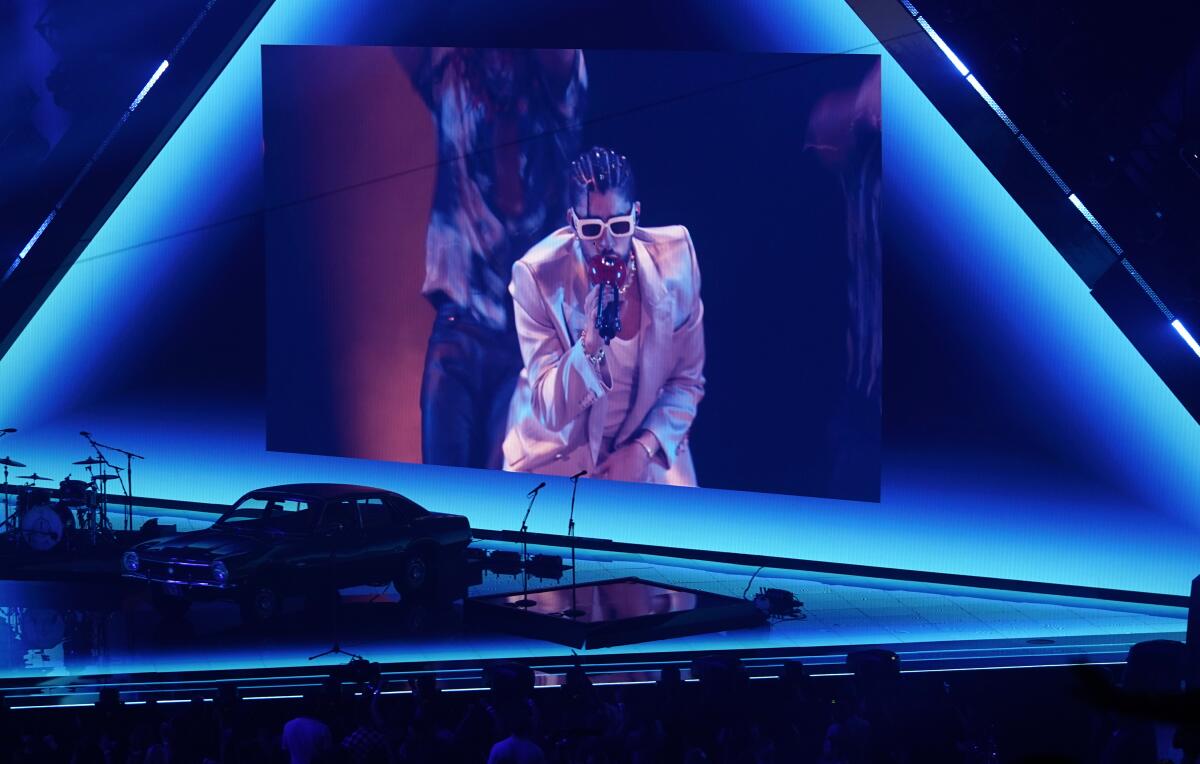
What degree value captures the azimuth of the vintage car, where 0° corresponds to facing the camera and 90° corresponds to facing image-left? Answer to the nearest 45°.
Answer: approximately 45°

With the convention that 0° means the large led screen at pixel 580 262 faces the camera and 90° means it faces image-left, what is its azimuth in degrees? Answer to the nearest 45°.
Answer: approximately 0°

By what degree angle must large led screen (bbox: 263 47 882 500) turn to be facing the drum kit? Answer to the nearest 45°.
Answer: approximately 90° to its right

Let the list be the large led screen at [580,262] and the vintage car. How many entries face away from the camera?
0

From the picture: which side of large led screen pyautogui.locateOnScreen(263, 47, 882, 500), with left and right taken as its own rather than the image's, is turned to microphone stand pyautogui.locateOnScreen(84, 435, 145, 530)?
right
